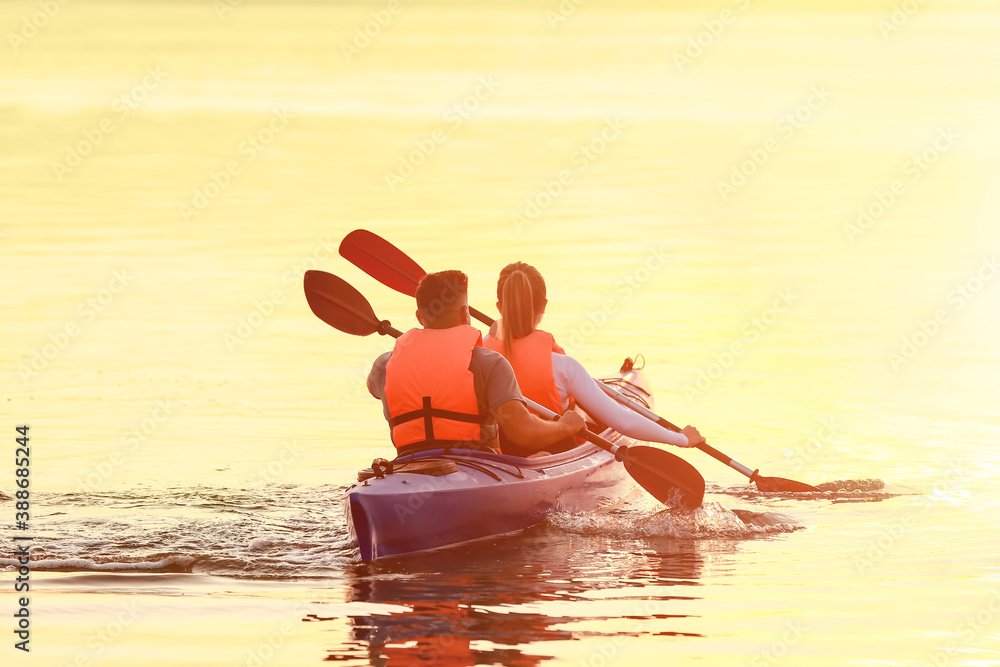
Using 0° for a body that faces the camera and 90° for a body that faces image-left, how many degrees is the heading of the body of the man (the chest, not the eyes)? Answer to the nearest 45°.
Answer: approximately 225°

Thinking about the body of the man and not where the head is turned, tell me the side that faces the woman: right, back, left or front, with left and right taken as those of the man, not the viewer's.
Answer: front

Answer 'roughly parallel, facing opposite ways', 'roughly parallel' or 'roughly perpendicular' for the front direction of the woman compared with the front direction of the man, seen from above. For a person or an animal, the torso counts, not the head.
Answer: roughly parallel

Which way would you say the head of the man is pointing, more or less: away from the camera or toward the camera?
away from the camera

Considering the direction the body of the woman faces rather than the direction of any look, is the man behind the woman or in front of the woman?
behind

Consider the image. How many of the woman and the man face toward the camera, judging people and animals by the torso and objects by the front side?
0

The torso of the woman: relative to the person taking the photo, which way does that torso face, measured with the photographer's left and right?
facing away from the viewer and to the right of the viewer
